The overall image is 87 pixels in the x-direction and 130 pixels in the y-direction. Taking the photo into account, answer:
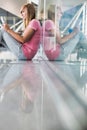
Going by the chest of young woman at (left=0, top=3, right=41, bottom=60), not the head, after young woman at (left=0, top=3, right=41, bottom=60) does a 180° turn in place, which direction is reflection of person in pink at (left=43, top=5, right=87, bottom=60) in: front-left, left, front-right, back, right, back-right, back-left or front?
front

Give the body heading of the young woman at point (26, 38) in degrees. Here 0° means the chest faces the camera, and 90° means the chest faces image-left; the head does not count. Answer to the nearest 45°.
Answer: approximately 90°
